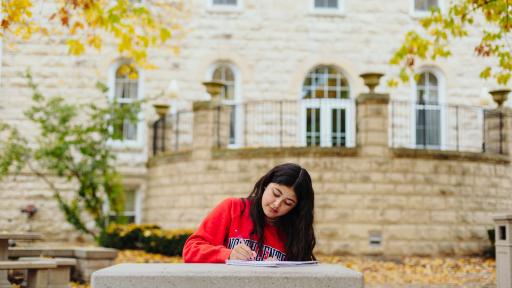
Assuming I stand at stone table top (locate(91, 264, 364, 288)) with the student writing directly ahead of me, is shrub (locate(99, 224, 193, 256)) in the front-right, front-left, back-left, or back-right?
front-left

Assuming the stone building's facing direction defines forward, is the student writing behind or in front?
in front

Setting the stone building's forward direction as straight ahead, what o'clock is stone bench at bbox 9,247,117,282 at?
The stone bench is roughly at 1 o'clock from the stone building.

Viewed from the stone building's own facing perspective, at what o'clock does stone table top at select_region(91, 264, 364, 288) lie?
The stone table top is roughly at 12 o'clock from the stone building.

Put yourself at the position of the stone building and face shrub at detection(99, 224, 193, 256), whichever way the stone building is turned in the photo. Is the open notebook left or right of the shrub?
left

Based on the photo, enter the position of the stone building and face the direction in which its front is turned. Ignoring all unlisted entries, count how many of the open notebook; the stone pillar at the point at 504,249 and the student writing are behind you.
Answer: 0

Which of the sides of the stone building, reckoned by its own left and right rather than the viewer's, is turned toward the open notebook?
front

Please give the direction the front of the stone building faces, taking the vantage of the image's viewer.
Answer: facing the viewer

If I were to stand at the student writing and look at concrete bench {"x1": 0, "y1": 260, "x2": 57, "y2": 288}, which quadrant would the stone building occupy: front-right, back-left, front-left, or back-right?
front-right

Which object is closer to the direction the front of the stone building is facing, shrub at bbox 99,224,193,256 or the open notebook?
the open notebook

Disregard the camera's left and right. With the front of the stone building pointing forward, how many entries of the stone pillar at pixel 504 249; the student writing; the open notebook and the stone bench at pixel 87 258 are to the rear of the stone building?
0

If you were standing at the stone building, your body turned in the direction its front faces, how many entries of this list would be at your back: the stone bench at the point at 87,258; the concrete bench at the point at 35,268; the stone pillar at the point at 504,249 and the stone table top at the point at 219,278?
0

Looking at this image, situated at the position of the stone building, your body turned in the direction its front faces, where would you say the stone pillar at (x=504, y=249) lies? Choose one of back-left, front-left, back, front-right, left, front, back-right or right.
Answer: front
